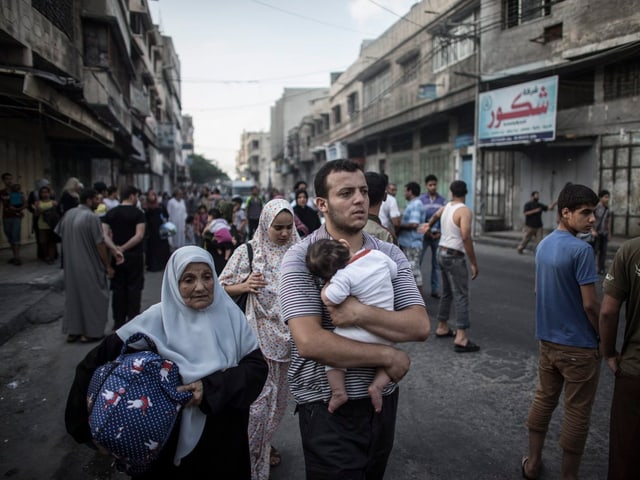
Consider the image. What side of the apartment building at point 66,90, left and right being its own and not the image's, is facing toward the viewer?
right

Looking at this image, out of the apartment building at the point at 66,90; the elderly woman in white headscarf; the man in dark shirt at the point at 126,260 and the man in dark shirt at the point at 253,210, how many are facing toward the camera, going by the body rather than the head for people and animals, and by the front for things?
2

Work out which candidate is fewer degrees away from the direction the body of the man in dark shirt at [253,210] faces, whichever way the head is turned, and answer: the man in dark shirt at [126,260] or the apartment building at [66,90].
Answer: the man in dark shirt

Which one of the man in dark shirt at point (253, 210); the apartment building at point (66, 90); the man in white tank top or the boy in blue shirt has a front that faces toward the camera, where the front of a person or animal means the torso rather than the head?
the man in dark shirt

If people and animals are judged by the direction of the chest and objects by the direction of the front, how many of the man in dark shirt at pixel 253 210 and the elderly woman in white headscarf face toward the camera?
2

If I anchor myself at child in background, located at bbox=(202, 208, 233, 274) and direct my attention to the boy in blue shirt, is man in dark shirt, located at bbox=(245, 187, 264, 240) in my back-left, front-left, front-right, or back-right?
back-left

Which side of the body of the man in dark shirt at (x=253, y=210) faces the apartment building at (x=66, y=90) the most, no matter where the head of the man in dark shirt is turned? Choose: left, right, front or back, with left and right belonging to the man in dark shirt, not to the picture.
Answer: right

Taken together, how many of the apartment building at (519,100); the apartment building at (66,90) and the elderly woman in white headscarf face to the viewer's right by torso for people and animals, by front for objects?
1

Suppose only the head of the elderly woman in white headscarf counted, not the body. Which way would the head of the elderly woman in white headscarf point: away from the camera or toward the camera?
toward the camera

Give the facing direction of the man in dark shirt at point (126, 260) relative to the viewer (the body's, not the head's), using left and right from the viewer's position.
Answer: facing away from the viewer and to the right of the viewer

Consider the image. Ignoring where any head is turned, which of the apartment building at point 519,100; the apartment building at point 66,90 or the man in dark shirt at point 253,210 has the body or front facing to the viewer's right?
the apartment building at point 66,90

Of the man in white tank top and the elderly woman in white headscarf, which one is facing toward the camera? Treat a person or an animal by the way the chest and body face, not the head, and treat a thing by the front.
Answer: the elderly woman in white headscarf
